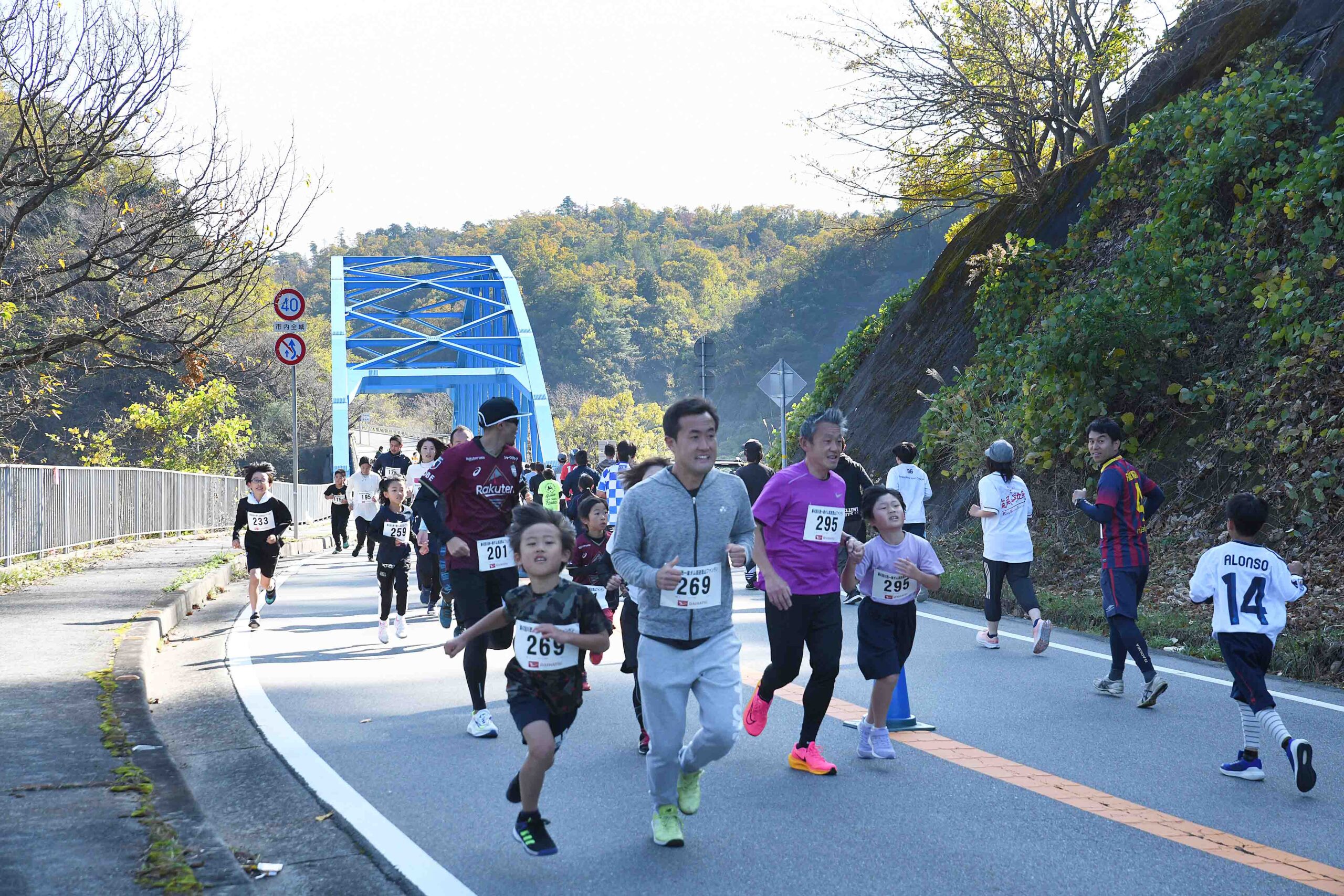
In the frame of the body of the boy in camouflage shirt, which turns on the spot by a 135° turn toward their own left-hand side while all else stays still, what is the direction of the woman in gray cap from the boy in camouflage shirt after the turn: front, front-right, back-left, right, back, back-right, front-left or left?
front

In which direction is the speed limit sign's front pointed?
toward the camera

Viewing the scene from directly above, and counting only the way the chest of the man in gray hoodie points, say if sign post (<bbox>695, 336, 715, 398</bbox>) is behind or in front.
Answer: behind

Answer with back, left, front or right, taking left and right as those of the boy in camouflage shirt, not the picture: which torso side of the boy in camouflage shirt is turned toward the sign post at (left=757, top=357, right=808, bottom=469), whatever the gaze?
back

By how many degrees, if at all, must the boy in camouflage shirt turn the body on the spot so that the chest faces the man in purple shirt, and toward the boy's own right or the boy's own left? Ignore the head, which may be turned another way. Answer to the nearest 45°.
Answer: approximately 135° to the boy's own left

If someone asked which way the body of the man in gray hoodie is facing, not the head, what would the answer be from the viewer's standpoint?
toward the camera

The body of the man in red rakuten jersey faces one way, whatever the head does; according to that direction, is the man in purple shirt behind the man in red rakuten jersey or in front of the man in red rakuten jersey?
in front

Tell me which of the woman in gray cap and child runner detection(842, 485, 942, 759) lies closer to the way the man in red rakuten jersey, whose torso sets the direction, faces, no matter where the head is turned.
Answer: the child runner

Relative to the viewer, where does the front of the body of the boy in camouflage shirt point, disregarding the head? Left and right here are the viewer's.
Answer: facing the viewer

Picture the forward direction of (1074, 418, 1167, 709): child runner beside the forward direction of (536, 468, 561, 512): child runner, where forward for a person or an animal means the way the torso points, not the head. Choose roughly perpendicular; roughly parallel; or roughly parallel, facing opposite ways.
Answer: roughly parallel

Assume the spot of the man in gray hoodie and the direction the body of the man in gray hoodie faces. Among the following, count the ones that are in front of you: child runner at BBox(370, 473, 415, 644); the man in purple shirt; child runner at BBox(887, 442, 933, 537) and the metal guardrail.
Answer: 0

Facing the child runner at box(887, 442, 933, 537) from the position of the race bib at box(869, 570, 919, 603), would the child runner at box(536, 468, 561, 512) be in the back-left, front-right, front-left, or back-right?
front-left

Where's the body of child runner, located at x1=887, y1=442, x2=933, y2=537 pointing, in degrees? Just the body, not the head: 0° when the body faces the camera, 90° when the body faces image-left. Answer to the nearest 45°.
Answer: approximately 180°

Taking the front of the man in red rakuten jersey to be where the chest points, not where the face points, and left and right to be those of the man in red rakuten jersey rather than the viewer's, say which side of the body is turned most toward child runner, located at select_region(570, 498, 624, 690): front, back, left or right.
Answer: left

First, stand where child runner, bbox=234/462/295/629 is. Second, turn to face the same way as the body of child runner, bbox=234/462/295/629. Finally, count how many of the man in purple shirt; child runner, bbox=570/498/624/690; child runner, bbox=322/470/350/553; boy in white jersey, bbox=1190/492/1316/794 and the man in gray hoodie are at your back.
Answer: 1
